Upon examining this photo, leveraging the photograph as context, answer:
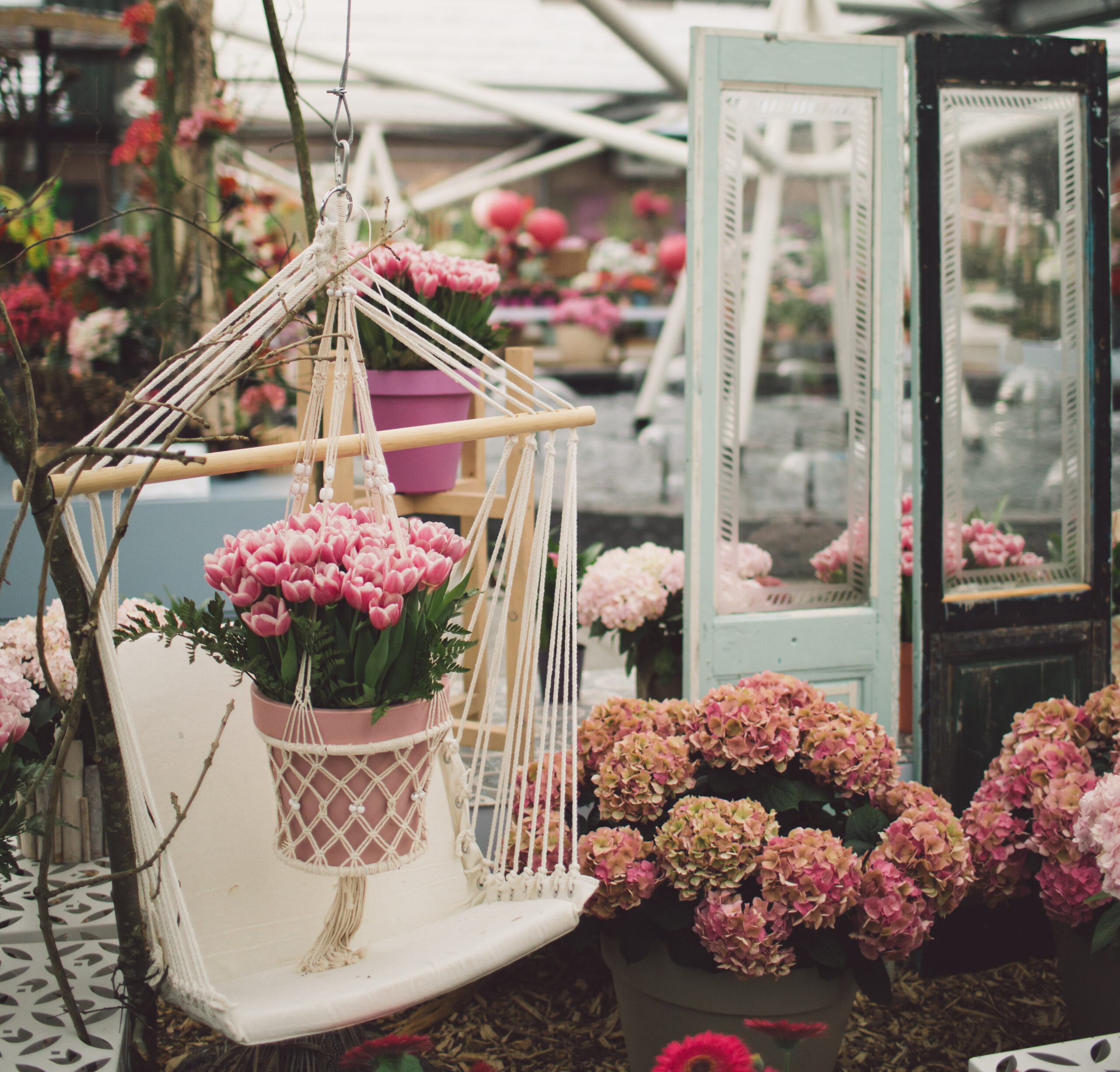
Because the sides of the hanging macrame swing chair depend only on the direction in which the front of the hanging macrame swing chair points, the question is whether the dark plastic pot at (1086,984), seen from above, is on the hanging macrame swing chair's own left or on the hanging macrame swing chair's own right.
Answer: on the hanging macrame swing chair's own left

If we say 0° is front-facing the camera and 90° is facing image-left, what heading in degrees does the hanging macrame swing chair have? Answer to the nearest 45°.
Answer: approximately 315°

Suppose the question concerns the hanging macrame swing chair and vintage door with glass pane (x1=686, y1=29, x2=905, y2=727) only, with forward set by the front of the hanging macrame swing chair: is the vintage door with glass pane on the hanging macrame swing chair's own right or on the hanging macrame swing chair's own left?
on the hanging macrame swing chair's own left

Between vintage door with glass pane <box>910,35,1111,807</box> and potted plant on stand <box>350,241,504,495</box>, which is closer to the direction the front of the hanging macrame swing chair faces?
the vintage door with glass pane

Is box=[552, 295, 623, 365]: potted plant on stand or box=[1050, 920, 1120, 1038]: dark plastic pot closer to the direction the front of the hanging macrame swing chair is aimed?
the dark plastic pot

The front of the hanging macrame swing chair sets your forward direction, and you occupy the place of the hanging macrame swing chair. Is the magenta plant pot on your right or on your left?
on your left
